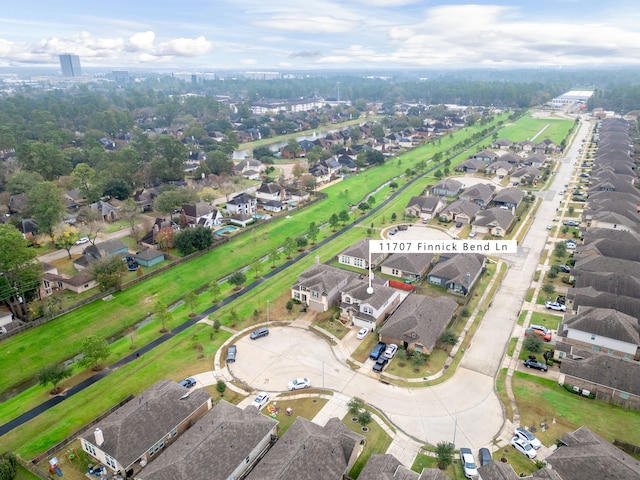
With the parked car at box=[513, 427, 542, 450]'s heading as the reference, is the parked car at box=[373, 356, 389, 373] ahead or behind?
behind

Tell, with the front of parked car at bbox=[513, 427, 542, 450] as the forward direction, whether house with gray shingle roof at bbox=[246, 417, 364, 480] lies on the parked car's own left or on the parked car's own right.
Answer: on the parked car's own right

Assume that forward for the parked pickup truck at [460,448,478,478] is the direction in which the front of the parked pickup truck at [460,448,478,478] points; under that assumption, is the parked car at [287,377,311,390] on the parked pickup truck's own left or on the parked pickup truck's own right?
on the parked pickup truck's own right

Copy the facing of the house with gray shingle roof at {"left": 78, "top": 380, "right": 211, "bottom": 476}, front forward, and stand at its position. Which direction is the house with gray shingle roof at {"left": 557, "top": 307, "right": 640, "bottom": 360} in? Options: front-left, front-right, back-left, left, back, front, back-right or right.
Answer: front-right

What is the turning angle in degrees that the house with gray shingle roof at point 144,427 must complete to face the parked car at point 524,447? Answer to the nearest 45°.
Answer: approximately 90° to its right

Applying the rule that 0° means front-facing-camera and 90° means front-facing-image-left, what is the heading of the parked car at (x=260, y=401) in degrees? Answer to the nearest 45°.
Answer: approximately 45°

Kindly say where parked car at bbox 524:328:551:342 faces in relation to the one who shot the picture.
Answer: facing to the right of the viewer

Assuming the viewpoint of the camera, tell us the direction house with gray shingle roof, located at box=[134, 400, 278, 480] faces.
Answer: facing away from the viewer and to the right of the viewer

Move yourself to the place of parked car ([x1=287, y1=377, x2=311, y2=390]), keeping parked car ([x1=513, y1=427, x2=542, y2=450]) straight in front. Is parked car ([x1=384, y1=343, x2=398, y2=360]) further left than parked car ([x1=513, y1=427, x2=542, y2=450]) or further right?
left

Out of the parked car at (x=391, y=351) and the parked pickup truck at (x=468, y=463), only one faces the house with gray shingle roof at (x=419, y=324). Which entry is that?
the parked car at (x=391, y=351)

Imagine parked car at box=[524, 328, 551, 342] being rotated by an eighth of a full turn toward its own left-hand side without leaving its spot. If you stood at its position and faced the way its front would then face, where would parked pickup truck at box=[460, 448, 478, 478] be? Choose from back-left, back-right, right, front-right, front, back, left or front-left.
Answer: back-right

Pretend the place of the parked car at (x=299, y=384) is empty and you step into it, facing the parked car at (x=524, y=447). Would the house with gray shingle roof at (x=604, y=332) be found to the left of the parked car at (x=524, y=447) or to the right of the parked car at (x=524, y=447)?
left

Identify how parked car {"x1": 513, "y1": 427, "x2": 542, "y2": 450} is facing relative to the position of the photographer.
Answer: facing the viewer and to the right of the viewer

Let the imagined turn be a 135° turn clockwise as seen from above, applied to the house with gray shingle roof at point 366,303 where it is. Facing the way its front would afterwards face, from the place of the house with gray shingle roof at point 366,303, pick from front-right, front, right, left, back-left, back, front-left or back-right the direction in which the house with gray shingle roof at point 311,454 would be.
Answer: back

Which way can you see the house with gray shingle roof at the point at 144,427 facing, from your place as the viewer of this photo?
facing away from the viewer and to the right of the viewer

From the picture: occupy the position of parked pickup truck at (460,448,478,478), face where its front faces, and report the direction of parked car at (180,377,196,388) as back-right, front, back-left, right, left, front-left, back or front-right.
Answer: right

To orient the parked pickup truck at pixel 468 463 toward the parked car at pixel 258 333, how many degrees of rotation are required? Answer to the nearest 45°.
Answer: approximately 90° to its right

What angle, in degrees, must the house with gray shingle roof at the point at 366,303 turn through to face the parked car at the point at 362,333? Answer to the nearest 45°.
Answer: approximately 45° to its left

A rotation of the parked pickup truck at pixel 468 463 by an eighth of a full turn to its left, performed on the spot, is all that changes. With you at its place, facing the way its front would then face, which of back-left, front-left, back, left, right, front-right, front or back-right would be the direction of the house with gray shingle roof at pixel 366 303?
back

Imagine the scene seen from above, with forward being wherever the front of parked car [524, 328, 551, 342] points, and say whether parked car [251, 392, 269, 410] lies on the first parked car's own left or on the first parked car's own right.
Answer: on the first parked car's own right
